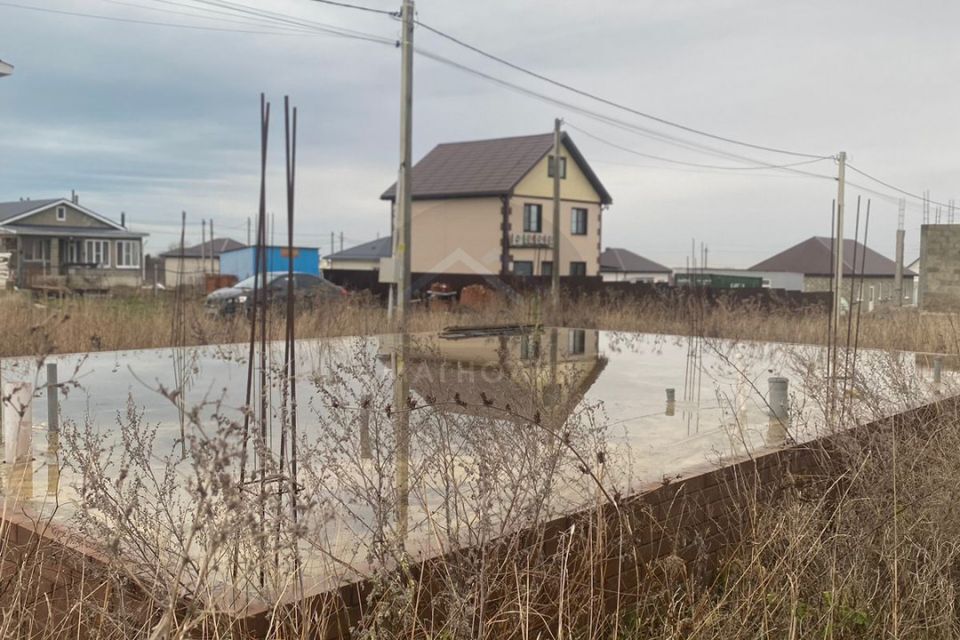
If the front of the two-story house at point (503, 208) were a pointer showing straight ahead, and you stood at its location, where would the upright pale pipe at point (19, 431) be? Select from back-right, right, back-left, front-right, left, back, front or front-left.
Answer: front-right

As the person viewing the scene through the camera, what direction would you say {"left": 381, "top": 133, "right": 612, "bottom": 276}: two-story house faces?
facing the viewer and to the right of the viewer

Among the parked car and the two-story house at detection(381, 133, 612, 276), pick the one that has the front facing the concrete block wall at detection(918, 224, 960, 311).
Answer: the two-story house

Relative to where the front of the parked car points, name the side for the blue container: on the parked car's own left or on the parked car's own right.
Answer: on the parked car's own right

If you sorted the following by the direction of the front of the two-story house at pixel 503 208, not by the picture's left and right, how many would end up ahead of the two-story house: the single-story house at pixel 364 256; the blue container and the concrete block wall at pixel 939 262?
1

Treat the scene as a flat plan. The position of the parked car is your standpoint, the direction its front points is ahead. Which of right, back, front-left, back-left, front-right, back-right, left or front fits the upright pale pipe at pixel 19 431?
front-left

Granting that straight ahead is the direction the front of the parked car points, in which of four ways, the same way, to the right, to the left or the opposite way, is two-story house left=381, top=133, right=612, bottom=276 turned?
to the left

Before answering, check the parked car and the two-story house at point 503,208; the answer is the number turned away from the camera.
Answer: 0

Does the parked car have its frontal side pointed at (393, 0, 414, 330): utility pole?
no

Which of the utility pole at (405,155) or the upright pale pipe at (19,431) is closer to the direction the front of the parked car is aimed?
the upright pale pipe

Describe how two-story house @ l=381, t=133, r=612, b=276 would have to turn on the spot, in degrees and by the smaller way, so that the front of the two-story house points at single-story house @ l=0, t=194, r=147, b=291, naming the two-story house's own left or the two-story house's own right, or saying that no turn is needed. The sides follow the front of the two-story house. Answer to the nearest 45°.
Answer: approximately 135° to the two-story house's own right

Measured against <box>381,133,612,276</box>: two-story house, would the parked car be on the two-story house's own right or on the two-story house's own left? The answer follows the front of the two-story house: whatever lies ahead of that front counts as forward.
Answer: on the two-story house's own right

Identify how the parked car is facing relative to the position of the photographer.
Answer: facing the viewer and to the left of the viewer

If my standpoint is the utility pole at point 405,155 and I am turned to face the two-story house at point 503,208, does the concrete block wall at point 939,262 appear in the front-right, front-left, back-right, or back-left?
front-right

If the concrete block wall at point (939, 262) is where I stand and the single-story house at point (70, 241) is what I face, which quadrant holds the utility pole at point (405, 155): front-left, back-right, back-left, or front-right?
front-left
